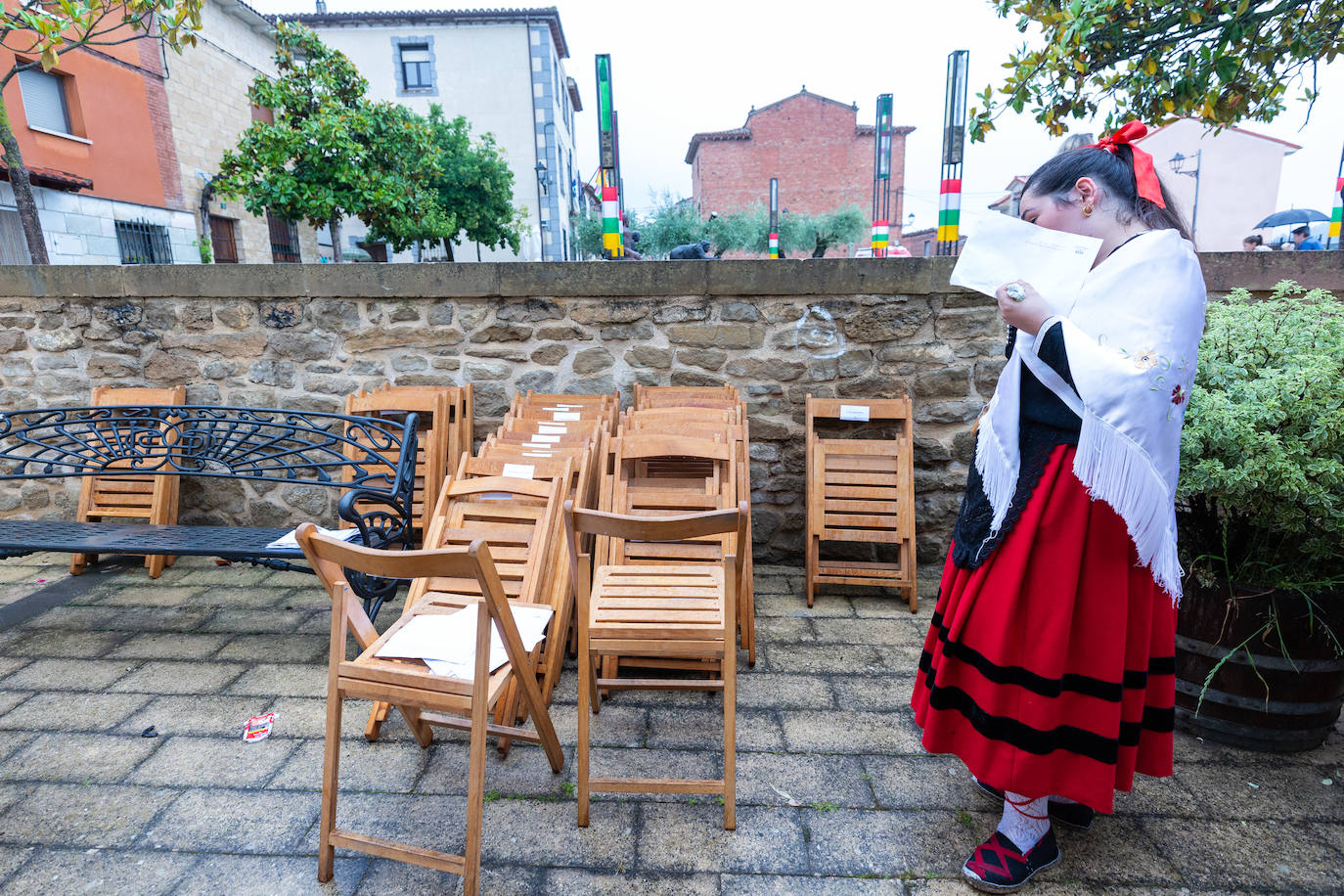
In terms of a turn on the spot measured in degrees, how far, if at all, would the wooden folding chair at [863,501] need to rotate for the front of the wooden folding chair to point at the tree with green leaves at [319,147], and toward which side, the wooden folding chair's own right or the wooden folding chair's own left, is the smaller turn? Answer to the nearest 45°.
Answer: approximately 135° to the wooden folding chair's own right

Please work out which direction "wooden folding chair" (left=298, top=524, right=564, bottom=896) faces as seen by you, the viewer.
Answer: facing away from the viewer and to the right of the viewer

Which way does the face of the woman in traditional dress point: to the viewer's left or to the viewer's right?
to the viewer's left

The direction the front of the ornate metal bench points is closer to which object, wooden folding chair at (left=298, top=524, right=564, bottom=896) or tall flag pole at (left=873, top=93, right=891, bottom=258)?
the wooden folding chair

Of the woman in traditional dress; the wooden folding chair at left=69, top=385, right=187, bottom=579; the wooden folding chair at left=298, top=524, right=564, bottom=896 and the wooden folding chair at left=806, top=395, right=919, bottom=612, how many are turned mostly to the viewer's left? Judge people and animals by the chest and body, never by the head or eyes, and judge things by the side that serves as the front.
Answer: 1

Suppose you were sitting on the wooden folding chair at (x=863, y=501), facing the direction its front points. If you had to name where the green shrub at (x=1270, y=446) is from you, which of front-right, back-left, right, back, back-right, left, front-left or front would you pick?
front-left

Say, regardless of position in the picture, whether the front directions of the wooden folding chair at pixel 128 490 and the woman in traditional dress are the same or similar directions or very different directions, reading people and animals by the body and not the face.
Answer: very different directions

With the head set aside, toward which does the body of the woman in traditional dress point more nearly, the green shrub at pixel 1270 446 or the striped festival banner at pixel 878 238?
the striped festival banner

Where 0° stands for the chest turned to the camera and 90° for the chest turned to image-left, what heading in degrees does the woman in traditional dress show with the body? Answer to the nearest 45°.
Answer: approximately 90°

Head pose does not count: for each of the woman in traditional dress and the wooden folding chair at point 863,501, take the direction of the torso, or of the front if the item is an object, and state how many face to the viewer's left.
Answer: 1
